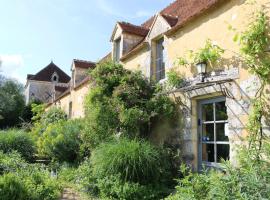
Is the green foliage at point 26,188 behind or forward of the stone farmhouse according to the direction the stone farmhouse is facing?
forward

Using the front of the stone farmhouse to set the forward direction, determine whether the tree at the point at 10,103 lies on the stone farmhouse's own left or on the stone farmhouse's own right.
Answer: on the stone farmhouse's own right

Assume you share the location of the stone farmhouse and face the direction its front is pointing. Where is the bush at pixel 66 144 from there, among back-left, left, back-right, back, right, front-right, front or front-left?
right

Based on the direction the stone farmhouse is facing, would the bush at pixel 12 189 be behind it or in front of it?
in front

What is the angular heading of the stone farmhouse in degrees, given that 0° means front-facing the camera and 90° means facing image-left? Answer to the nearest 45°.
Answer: approximately 45°

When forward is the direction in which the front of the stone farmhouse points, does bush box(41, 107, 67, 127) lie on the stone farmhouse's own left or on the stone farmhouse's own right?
on the stone farmhouse's own right

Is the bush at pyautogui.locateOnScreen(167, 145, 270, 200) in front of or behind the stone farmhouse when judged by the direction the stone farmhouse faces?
in front

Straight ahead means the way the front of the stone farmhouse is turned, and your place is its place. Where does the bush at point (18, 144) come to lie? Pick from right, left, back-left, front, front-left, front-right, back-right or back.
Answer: right
